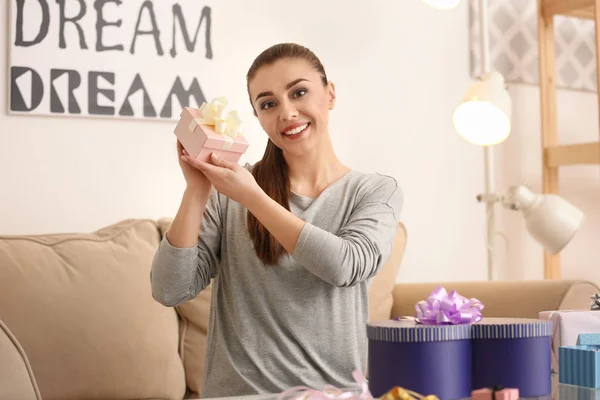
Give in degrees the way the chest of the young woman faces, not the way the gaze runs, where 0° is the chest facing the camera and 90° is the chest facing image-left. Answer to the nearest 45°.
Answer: approximately 0°

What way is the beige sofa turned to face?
toward the camera

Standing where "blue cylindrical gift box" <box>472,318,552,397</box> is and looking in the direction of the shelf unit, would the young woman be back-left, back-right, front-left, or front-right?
front-left

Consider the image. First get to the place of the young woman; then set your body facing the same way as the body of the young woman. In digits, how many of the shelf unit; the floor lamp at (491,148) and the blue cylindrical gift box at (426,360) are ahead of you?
1

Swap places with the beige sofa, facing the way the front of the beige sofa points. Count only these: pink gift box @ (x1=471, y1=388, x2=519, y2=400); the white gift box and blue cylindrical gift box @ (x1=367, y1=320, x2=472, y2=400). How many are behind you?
0

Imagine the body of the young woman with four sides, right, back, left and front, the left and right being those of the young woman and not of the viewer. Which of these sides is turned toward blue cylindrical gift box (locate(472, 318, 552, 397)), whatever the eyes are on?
left

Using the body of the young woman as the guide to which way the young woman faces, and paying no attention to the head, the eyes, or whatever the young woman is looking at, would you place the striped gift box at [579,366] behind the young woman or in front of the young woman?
in front

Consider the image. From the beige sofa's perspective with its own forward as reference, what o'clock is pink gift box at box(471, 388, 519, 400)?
The pink gift box is roughly at 11 o'clock from the beige sofa.

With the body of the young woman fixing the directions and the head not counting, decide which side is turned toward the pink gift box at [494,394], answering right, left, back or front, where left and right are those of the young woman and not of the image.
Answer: front

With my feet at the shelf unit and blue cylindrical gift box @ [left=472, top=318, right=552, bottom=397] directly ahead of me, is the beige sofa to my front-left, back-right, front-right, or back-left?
front-right

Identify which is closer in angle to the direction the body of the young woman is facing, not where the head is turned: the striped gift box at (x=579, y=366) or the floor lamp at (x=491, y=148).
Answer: the striped gift box

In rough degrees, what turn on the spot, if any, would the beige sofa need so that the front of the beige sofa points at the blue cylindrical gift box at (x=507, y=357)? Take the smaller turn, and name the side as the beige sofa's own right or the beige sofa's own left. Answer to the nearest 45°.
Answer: approximately 45° to the beige sofa's own left

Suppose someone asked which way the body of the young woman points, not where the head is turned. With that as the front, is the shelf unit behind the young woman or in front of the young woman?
behind
